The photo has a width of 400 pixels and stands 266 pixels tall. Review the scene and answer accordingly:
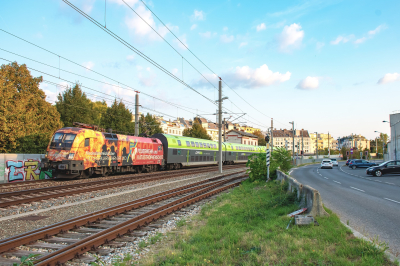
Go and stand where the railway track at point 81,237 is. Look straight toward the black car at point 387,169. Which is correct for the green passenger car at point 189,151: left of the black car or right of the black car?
left

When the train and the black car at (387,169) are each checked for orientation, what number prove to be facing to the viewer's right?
0

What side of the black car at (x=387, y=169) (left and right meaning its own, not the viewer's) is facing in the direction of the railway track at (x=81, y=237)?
left

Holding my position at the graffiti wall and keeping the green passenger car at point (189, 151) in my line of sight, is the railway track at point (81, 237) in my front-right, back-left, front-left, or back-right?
back-right

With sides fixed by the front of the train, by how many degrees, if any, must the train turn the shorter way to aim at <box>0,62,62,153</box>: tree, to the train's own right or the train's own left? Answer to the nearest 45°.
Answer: approximately 90° to the train's own right

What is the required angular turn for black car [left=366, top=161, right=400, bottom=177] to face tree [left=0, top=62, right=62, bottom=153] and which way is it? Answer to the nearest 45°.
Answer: approximately 45° to its left

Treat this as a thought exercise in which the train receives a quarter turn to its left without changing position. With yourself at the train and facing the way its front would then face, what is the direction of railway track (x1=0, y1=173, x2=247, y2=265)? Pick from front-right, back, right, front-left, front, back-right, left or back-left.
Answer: front-right

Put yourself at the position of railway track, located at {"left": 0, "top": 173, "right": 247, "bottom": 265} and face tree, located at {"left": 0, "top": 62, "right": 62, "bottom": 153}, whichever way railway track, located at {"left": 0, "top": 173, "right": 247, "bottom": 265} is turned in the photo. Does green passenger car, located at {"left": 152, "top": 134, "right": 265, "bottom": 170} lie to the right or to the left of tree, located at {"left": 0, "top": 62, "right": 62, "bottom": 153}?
right

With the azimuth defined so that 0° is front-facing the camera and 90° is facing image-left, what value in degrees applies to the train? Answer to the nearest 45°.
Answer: approximately 45°

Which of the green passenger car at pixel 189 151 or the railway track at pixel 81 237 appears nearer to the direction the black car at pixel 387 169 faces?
the green passenger car

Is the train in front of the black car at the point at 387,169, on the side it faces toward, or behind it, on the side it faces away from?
in front

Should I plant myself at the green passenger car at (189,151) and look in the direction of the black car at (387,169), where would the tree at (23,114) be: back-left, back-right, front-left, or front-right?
back-right
